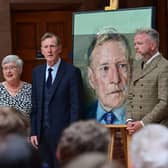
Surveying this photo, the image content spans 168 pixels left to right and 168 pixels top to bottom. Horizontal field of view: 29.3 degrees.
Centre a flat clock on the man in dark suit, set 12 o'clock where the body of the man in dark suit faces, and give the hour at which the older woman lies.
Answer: The older woman is roughly at 2 o'clock from the man in dark suit.

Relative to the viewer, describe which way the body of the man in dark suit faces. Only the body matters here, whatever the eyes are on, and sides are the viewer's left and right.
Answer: facing the viewer and to the left of the viewer

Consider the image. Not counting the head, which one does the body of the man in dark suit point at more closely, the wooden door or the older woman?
the older woman

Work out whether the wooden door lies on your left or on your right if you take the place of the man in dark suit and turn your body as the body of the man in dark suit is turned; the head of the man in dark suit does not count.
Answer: on your right

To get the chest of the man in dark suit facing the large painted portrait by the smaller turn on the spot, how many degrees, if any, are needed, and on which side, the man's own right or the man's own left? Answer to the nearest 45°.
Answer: approximately 135° to the man's own left
